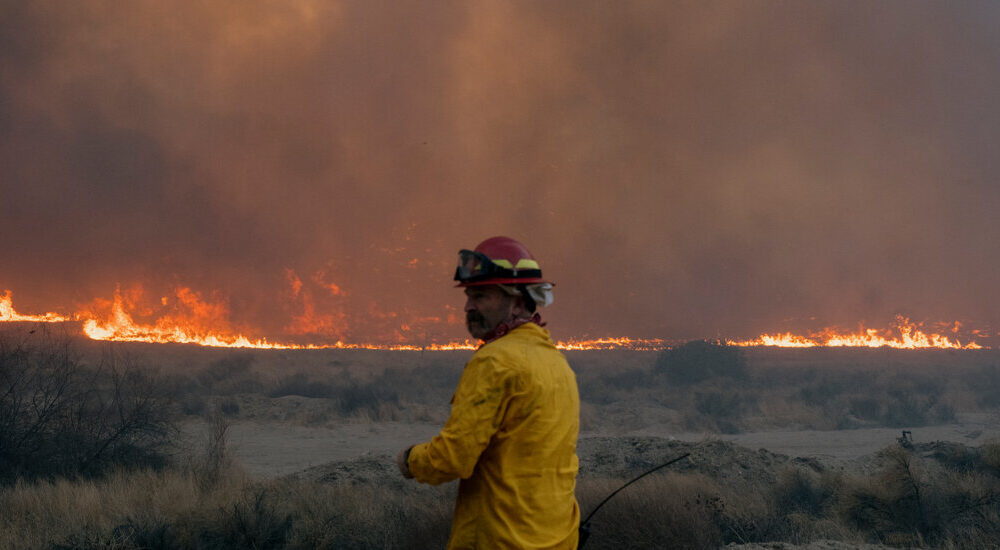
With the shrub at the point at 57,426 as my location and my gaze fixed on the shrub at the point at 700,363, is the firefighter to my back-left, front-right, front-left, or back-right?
back-right

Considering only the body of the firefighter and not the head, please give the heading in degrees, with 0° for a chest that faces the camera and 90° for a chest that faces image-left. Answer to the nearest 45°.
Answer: approximately 135°

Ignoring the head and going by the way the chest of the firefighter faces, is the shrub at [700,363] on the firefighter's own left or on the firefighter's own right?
on the firefighter's own right

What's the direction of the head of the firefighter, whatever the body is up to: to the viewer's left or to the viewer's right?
to the viewer's left

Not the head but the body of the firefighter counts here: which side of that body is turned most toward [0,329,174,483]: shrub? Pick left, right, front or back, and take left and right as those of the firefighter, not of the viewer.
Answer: front
